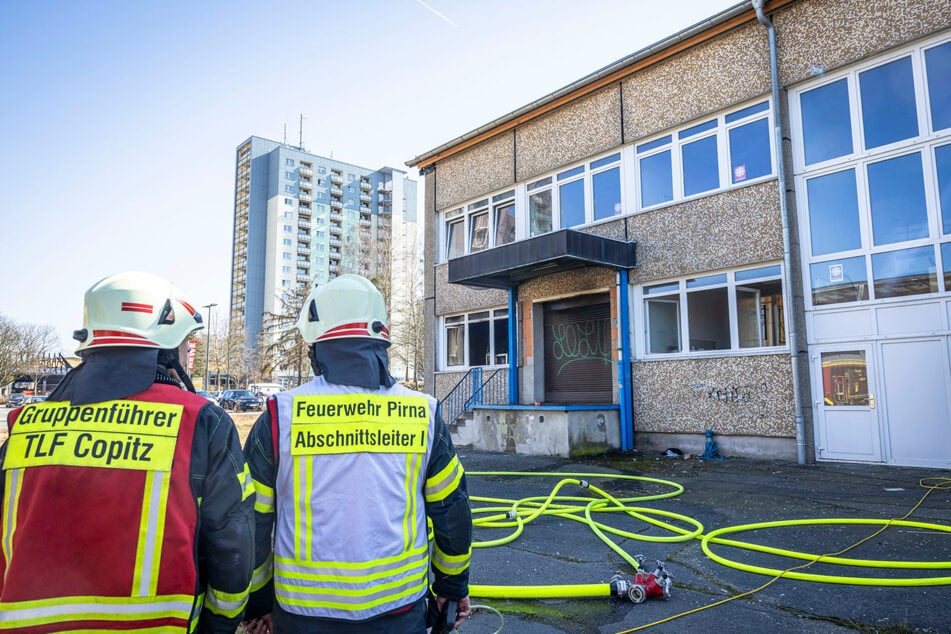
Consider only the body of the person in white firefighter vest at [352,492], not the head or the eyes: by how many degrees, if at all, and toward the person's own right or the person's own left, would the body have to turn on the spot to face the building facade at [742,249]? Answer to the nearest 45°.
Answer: approximately 45° to the person's own right

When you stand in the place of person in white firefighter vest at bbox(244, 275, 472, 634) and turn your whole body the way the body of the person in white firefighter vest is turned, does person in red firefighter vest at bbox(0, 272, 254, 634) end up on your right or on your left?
on your left

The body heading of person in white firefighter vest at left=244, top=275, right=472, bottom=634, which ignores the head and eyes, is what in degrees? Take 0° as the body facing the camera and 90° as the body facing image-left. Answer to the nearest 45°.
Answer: approximately 180°

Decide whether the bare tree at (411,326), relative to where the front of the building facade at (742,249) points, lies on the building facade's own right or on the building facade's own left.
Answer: on the building facade's own right

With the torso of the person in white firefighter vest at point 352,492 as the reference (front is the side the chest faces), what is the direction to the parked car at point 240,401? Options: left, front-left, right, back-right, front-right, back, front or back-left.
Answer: front

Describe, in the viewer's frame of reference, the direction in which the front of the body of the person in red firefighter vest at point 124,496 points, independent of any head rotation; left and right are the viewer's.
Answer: facing away from the viewer and to the right of the viewer

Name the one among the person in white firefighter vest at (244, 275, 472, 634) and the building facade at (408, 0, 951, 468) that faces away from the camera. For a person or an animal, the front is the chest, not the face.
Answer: the person in white firefighter vest

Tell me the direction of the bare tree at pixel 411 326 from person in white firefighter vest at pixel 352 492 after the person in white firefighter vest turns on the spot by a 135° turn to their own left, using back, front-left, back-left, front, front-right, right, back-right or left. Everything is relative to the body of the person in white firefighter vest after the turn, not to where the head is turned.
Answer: back-right

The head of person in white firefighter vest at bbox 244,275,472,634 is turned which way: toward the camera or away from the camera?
away from the camera

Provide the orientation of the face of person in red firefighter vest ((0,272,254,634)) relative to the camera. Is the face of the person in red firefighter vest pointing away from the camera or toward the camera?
away from the camera

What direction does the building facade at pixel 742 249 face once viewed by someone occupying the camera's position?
facing the viewer and to the left of the viewer

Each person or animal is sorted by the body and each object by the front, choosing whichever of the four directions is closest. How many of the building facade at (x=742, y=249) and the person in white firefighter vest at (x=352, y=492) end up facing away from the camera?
1

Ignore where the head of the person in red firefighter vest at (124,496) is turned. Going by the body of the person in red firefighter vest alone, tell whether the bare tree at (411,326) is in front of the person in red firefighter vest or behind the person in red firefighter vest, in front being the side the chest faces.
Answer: in front
